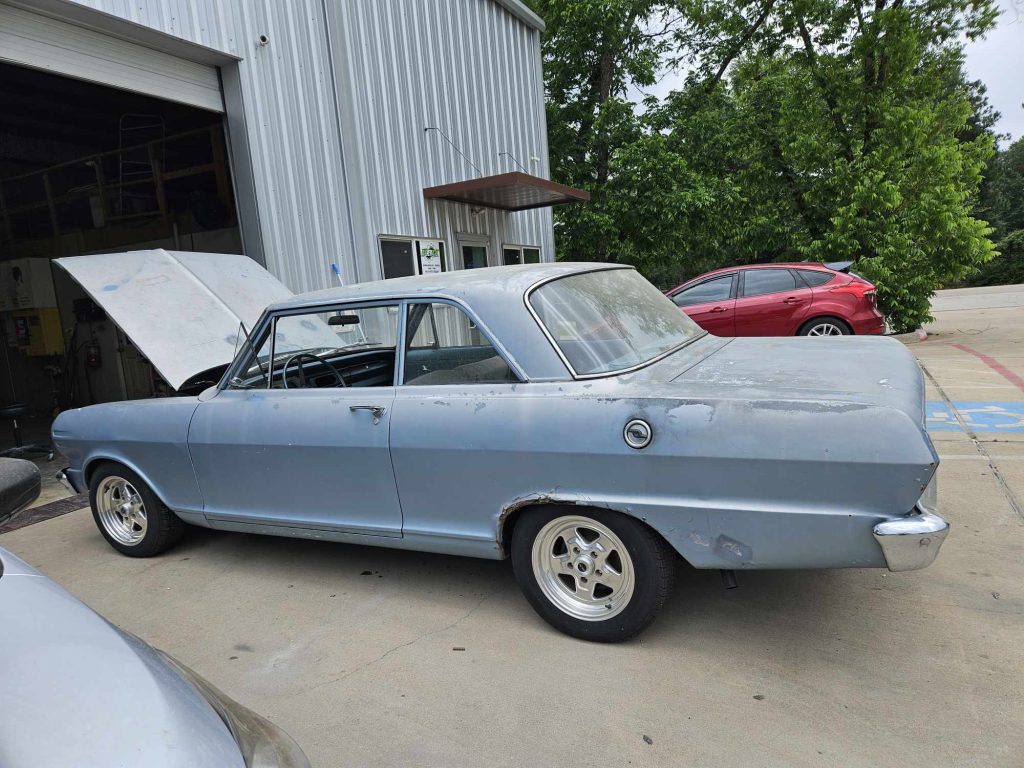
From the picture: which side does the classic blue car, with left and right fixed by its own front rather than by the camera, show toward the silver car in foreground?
left

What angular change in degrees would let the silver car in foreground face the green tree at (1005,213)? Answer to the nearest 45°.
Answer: approximately 45° to its left

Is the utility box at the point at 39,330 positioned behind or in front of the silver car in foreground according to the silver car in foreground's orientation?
behind

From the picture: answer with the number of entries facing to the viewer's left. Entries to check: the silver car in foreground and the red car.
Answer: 1

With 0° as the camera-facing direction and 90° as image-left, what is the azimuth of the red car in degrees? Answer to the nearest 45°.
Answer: approximately 90°

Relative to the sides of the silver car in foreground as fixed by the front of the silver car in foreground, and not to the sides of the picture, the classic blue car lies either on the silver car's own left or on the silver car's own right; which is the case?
on the silver car's own left

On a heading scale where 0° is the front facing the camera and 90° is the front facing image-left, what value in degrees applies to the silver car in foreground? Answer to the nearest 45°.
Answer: approximately 315°

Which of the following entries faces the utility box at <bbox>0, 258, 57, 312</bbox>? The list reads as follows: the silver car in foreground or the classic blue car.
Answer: the classic blue car

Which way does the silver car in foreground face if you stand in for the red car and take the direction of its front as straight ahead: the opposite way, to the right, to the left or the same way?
the opposite way

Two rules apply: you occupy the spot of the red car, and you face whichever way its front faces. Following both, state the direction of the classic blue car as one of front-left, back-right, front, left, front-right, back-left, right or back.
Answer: left

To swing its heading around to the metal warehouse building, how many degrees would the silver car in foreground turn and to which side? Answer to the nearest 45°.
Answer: approximately 135° to its left

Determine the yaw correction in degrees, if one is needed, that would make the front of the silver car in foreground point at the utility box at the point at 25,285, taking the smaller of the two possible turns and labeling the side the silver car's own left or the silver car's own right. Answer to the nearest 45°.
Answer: approximately 135° to the silver car's own left

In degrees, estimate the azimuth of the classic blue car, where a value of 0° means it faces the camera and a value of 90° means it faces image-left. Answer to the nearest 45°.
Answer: approximately 135°

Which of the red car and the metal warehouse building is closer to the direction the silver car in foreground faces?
the red car

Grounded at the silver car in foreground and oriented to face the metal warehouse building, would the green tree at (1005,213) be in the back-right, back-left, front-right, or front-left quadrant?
front-right

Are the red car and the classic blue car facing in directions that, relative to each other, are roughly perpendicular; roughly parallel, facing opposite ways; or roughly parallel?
roughly parallel
